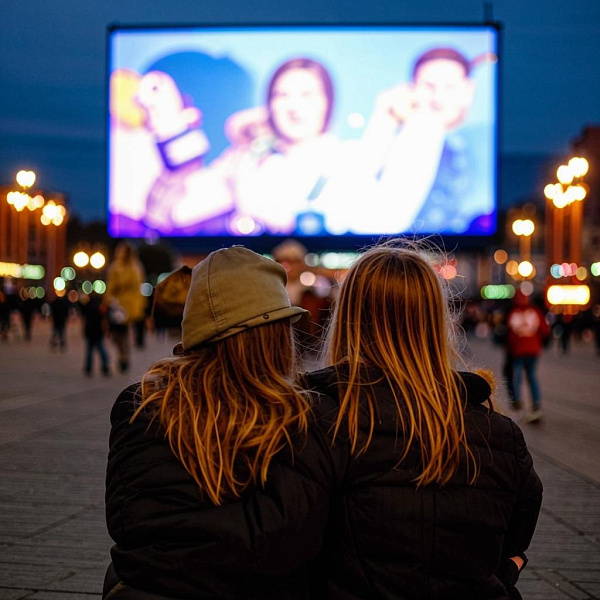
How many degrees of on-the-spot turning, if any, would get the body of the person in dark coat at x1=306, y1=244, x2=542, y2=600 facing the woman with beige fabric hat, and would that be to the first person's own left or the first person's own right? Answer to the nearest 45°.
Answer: approximately 90° to the first person's own left

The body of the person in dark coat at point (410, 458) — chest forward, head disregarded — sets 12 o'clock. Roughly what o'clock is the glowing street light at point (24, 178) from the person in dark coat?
The glowing street light is roughly at 11 o'clock from the person in dark coat.

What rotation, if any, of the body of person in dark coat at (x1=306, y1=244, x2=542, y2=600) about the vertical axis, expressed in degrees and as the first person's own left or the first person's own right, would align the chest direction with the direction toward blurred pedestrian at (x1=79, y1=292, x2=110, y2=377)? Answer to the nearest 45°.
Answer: approximately 45° to the first person's own left

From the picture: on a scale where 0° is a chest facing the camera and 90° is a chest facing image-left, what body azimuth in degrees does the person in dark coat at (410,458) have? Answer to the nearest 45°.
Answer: approximately 180°

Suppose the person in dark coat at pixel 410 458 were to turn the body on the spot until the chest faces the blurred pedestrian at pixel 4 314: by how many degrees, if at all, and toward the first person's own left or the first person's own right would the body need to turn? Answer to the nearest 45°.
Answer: approximately 45° to the first person's own left

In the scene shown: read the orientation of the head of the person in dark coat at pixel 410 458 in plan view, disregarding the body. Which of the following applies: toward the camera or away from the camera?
away from the camera
